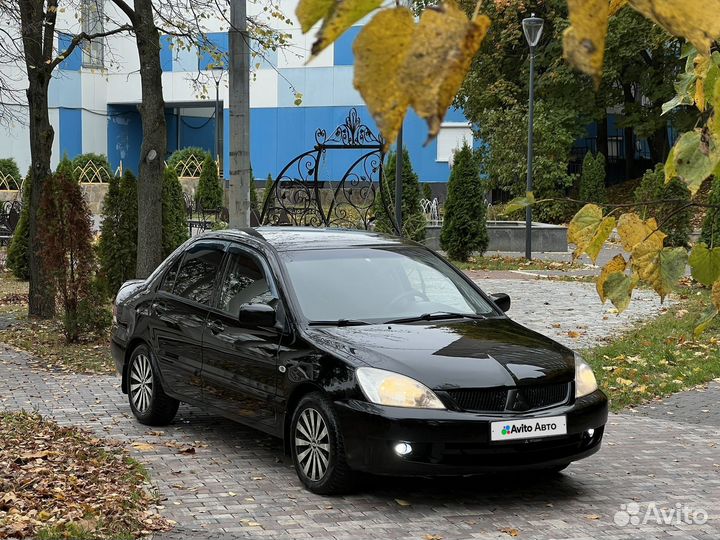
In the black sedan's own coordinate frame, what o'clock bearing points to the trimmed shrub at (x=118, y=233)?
The trimmed shrub is roughly at 7 o'clock from the black sedan.

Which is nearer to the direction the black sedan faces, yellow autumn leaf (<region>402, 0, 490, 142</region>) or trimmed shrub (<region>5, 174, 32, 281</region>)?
the yellow autumn leaf

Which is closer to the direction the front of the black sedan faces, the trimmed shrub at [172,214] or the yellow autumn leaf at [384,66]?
the yellow autumn leaf

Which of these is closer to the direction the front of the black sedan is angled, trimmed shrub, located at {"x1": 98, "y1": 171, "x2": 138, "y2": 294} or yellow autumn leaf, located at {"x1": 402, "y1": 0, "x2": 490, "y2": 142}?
the yellow autumn leaf

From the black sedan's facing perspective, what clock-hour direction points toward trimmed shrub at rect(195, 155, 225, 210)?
The trimmed shrub is roughly at 7 o'clock from the black sedan.

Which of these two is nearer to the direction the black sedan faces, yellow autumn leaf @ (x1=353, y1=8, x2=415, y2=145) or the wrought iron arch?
the yellow autumn leaf

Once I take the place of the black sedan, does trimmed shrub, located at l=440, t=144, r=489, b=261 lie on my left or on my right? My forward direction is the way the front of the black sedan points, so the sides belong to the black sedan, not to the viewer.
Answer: on my left

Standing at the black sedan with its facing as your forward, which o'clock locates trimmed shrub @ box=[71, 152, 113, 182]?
The trimmed shrub is roughly at 7 o'clock from the black sedan.

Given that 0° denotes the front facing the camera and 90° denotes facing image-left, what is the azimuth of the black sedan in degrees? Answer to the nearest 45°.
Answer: approximately 315°

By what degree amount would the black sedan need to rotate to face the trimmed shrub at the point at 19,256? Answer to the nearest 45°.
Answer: approximately 180°

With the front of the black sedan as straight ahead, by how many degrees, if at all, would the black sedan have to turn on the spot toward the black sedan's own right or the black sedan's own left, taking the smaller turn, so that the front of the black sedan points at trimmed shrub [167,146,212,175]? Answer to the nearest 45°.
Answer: approximately 135° to the black sedan's own left

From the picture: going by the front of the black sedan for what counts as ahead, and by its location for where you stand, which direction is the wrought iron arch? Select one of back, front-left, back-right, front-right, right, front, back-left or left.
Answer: back-left

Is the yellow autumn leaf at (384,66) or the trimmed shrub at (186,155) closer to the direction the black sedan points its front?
the yellow autumn leaf

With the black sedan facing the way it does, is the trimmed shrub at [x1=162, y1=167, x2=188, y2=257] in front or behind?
behind
